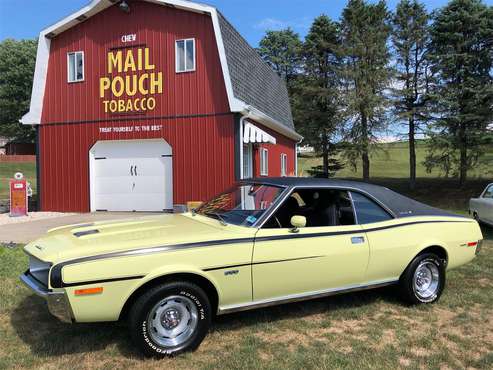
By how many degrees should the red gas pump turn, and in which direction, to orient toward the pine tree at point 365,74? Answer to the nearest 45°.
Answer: approximately 90° to its left

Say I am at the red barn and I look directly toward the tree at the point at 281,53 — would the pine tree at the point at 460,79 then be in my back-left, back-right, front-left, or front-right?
front-right

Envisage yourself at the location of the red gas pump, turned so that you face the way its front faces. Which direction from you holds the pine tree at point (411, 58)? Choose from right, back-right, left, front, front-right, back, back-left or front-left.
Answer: left

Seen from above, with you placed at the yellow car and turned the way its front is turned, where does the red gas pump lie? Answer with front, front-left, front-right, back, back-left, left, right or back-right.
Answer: right

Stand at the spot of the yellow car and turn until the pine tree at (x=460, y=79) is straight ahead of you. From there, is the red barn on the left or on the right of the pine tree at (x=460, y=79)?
left

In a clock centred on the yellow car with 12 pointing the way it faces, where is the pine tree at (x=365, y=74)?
The pine tree is roughly at 5 o'clock from the yellow car.

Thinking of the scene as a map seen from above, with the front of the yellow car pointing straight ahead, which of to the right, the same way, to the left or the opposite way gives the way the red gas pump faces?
to the left

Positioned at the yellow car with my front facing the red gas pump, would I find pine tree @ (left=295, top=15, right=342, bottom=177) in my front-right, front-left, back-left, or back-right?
front-right

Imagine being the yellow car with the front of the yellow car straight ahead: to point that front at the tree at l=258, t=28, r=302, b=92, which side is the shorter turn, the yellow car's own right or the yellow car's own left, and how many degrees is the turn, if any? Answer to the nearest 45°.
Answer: approximately 135° to the yellow car's own right

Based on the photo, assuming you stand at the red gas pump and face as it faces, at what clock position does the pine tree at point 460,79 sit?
The pine tree is roughly at 9 o'clock from the red gas pump.

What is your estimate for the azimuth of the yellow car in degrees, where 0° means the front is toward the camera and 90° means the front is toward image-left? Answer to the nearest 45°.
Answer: approximately 45°

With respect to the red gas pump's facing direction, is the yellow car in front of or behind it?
in front

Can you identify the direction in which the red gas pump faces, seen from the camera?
facing the viewer

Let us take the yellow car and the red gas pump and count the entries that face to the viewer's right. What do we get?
0
